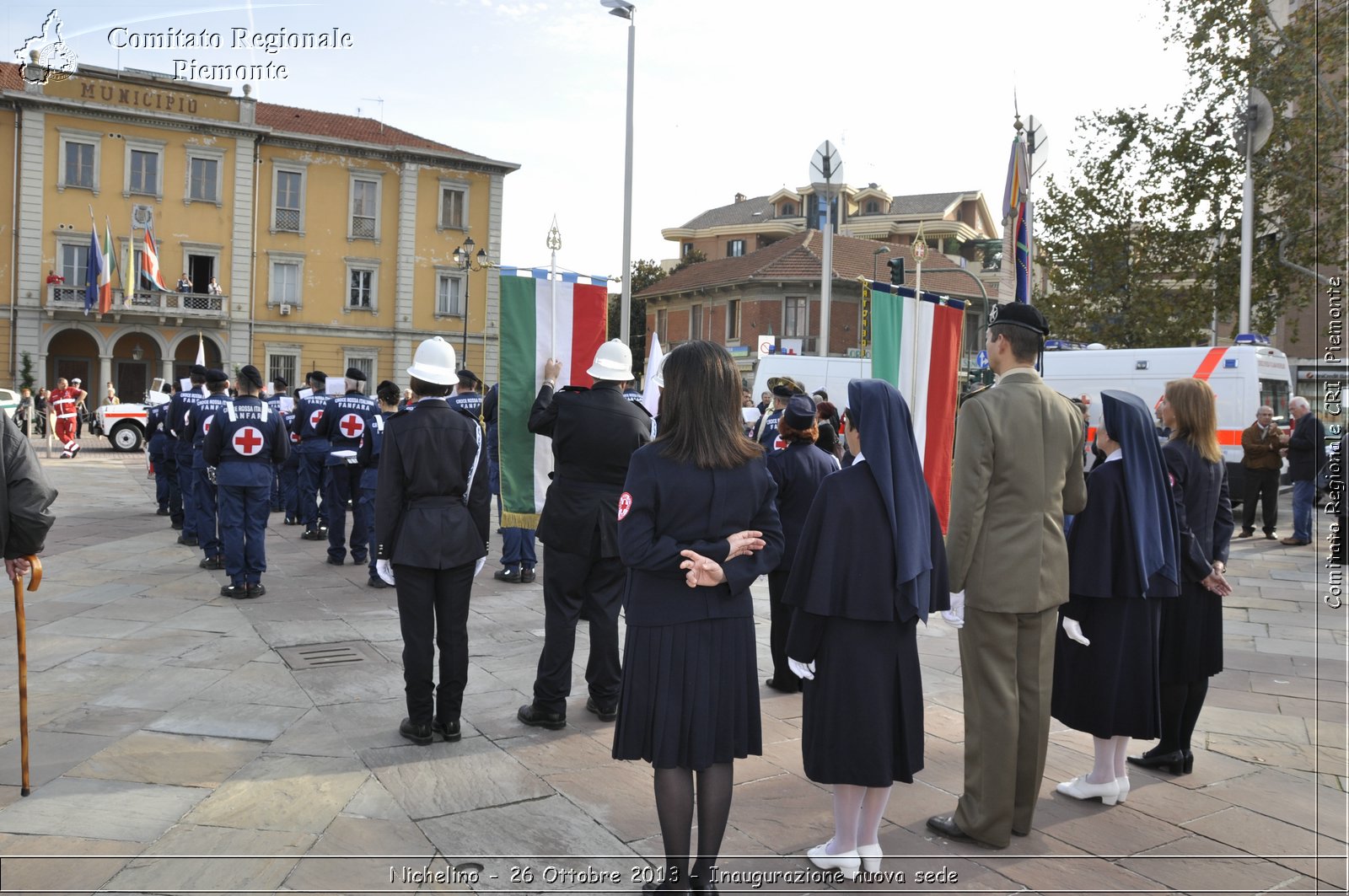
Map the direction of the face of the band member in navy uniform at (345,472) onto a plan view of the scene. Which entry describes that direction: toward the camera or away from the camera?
away from the camera

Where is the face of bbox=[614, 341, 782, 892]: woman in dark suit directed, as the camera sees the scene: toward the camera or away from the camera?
away from the camera

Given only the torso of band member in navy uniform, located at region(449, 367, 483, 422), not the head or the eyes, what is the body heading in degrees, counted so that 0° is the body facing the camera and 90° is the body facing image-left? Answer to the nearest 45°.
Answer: approximately 180°

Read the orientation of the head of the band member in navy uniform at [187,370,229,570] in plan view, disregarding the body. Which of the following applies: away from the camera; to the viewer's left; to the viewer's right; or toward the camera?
away from the camera

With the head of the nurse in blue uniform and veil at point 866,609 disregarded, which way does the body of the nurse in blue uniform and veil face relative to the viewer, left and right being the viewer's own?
facing away from the viewer and to the left of the viewer

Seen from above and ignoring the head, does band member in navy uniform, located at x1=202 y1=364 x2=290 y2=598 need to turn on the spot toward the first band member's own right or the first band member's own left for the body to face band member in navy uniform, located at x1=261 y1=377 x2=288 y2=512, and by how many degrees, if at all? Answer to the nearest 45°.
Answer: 0° — they already face them

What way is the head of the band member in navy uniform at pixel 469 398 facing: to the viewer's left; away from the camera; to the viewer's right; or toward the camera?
away from the camera

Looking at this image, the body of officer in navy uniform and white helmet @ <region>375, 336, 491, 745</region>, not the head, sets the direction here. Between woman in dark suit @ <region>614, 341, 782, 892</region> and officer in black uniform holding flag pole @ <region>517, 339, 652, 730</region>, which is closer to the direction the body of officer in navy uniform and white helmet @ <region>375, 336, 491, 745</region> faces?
the officer in black uniform holding flag pole

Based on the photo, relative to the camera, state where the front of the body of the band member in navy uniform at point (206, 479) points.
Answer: away from the camera

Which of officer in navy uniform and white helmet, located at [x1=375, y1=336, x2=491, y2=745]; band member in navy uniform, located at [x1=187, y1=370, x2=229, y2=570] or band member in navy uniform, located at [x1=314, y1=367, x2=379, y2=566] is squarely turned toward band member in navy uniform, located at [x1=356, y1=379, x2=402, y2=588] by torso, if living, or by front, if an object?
officer in navy uniform and white helmet, located at [x1=375, y1=336, x2=491, y2=745]

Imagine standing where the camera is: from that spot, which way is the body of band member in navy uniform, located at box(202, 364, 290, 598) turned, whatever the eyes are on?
away from the camera

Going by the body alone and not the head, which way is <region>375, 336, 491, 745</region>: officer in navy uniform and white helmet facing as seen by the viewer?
away from the camera

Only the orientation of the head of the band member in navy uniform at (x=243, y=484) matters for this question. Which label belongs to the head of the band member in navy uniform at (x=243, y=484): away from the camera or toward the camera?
away from the camera

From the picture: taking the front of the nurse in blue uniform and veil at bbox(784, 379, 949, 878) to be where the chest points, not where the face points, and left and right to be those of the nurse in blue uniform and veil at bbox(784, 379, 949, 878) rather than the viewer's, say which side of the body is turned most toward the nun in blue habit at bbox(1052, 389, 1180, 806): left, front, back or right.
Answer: right

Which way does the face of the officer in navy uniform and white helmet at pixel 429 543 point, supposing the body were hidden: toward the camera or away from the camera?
away from the camera

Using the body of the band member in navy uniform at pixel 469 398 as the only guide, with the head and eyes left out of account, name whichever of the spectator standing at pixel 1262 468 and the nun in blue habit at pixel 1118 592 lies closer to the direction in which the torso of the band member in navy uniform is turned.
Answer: the spectator standing
